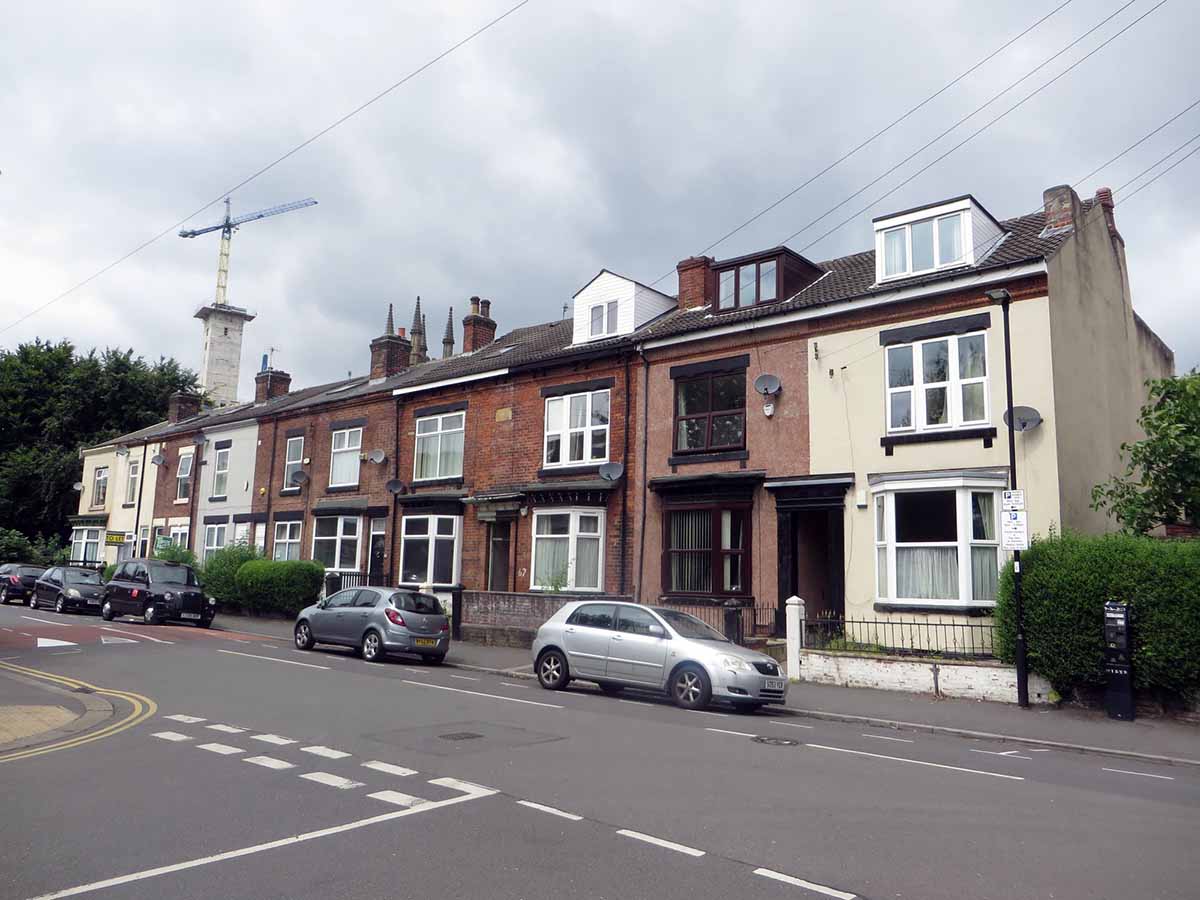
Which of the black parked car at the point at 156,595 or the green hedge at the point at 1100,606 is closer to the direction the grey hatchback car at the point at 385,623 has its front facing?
the black parked car

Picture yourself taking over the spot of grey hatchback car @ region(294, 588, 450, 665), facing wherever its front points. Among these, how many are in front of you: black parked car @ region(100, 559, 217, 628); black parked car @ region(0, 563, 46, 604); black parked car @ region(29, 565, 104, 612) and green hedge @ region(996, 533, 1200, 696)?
3

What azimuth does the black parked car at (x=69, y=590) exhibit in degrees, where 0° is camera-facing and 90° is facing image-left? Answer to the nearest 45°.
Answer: approximately 315°

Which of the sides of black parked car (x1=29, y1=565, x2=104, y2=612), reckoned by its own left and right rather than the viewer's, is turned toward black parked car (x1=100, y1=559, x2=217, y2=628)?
front

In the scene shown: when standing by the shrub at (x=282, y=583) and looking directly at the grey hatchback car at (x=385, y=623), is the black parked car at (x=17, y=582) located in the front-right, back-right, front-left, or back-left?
back-right

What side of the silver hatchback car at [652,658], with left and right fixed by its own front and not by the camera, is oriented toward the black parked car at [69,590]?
back

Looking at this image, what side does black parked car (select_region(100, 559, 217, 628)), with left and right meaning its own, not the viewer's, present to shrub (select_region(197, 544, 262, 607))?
left

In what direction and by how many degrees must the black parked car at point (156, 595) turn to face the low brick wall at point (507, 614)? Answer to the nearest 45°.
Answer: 0° — it already faces it

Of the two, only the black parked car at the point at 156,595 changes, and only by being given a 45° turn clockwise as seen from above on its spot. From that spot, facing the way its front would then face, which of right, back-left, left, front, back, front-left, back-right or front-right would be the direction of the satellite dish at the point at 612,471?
front-left

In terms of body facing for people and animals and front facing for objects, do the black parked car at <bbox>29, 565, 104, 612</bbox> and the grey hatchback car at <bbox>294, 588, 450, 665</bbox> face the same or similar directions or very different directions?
very different directions

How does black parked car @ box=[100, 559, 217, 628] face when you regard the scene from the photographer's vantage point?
facing the viewer and to the right of the viewer

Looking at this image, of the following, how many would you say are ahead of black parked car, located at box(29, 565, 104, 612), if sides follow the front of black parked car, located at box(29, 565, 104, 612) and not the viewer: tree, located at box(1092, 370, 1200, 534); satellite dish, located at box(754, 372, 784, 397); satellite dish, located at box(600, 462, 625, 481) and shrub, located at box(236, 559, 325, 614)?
4

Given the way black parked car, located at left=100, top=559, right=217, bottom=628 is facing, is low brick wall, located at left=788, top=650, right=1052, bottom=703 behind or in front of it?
in front

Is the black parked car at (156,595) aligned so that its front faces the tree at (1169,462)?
yes

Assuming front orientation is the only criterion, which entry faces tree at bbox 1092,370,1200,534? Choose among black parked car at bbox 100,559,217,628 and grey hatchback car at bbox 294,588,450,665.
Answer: the black parked car

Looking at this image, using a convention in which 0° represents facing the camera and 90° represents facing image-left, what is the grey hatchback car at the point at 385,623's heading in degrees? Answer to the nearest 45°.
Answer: approximately 135°

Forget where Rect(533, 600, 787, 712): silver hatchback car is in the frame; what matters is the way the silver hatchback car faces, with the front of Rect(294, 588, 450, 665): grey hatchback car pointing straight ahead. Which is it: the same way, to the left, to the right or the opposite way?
the opposite way

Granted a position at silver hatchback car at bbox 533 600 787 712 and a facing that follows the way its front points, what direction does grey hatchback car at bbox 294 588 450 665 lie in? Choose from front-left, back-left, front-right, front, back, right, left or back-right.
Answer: back

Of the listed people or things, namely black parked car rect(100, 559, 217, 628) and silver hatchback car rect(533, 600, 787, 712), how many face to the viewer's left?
0

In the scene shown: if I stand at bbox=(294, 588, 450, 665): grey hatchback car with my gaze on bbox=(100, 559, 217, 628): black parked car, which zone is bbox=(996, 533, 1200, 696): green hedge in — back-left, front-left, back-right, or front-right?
back-right
